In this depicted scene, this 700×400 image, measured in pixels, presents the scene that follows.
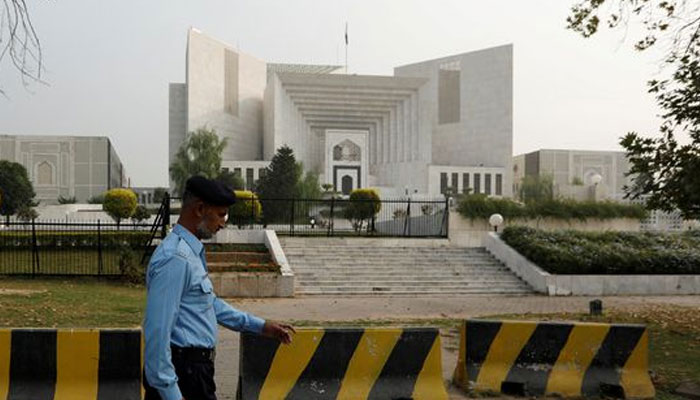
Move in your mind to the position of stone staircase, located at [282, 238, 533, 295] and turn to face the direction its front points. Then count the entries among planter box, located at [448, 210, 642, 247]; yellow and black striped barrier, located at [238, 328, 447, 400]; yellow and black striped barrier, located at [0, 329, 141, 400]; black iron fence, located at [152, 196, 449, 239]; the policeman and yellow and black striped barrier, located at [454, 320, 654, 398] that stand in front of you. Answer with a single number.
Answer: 4

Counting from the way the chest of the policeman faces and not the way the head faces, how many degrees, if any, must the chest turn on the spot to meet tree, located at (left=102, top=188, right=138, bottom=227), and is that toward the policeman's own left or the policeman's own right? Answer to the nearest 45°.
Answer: approximately 90° to the policeman's own left

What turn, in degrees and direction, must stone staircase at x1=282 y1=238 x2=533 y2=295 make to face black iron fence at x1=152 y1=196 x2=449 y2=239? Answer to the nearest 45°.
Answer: approximately 180°

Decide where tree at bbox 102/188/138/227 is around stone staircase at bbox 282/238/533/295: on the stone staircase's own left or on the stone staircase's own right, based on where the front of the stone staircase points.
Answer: on the stone staircase's own right

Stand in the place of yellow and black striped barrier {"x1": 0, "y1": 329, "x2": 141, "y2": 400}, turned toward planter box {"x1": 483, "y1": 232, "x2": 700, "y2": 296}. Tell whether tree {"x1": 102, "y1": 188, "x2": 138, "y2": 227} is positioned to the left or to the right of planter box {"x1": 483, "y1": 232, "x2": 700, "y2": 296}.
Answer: left

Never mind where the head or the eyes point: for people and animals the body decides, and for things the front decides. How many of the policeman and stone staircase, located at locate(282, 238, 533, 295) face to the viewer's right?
1

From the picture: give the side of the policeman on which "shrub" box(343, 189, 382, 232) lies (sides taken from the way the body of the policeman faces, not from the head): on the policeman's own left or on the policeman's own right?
on the policeman's own left

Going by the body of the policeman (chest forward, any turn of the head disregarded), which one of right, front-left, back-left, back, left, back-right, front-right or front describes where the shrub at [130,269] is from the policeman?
left

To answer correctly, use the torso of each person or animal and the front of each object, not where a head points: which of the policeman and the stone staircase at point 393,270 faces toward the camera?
the stone staircase

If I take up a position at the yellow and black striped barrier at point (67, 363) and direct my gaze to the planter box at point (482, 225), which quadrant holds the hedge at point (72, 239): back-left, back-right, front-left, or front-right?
front-left

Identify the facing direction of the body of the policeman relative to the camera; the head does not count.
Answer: to the viewer's right

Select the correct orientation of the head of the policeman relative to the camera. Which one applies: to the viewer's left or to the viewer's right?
to the viewer's right

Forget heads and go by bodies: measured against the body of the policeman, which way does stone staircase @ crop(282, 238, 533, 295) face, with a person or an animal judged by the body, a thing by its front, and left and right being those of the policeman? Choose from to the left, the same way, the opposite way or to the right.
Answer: to the right

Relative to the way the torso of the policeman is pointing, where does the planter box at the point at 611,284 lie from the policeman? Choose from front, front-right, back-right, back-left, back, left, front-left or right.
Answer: front-left

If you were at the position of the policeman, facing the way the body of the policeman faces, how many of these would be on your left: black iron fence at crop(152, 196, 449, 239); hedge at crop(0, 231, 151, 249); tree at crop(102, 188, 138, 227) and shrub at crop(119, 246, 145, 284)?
4

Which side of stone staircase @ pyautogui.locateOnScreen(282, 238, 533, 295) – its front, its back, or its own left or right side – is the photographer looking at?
front

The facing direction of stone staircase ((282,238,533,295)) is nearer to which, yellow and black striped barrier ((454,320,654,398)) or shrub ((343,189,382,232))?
the yellow and black striped barrier

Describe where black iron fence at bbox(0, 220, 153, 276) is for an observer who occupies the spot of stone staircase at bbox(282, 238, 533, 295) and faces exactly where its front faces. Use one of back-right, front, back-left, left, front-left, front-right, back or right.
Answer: right

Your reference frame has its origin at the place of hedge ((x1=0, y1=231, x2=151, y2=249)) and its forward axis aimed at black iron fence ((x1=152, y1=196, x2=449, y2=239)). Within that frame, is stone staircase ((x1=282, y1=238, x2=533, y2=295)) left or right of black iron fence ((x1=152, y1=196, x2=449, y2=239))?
right
